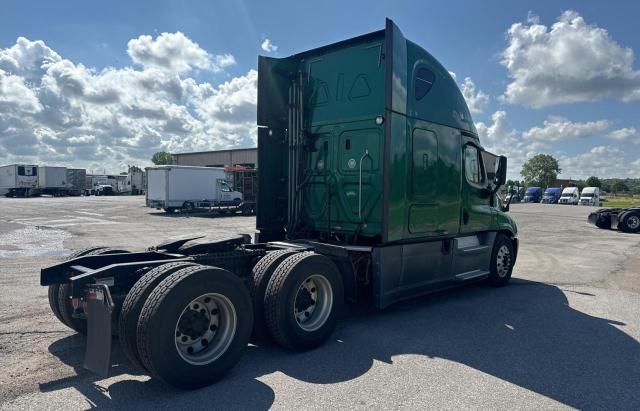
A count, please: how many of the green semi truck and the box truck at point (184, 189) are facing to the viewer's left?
0

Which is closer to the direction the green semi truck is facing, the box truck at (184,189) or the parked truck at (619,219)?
the parked truck

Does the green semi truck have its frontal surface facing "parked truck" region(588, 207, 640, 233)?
yes

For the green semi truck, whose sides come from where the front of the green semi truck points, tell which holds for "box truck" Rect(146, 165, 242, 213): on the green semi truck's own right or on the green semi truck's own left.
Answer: on the green semi truck's own left

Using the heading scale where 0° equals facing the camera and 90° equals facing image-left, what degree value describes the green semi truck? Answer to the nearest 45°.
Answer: approximately 225°

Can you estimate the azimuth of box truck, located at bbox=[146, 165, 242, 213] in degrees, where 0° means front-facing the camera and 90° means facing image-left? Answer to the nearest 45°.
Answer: approximately 225°
